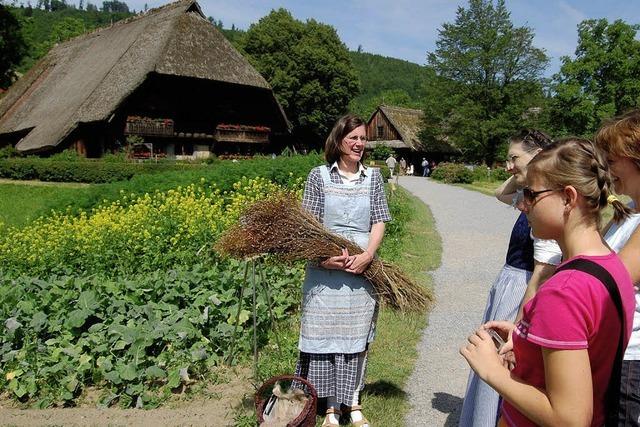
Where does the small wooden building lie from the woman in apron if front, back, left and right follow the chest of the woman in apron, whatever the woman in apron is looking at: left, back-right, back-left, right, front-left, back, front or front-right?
back

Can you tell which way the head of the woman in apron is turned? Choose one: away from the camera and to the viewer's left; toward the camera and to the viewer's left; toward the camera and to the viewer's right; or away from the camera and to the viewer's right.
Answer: toward the camera and to the viewer's right

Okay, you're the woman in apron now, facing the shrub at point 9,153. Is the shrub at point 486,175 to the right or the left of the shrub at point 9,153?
right

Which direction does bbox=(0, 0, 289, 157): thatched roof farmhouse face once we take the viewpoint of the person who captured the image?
facing the viewer and to the right of the viewer

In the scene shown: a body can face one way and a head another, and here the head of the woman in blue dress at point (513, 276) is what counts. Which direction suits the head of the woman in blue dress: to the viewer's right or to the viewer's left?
to the viewer's left

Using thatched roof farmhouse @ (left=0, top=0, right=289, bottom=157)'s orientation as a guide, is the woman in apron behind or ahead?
ahead

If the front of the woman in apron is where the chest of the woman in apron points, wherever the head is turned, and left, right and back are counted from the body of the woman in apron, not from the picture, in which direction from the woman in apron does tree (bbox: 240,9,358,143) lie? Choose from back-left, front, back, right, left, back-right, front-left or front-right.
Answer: back

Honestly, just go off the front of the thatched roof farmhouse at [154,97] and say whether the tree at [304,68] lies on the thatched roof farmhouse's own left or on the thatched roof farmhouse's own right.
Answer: on the thatched roof farmhouse's own left

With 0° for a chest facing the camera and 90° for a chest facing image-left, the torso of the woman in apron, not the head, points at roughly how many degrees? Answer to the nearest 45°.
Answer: approximately 0°

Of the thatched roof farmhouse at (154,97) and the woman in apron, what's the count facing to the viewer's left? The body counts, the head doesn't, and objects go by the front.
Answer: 0

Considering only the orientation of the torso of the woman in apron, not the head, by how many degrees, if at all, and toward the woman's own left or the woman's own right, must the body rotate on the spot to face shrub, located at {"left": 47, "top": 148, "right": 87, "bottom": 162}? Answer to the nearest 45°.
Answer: approximately 135° to the woman's own right

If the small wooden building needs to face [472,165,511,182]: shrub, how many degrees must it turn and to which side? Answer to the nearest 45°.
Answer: approximately 90° to its left

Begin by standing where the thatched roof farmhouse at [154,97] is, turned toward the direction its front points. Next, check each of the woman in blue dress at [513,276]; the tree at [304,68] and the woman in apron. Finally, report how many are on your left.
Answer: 1

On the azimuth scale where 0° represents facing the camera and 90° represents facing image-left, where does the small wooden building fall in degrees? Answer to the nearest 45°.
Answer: approximately 45°
